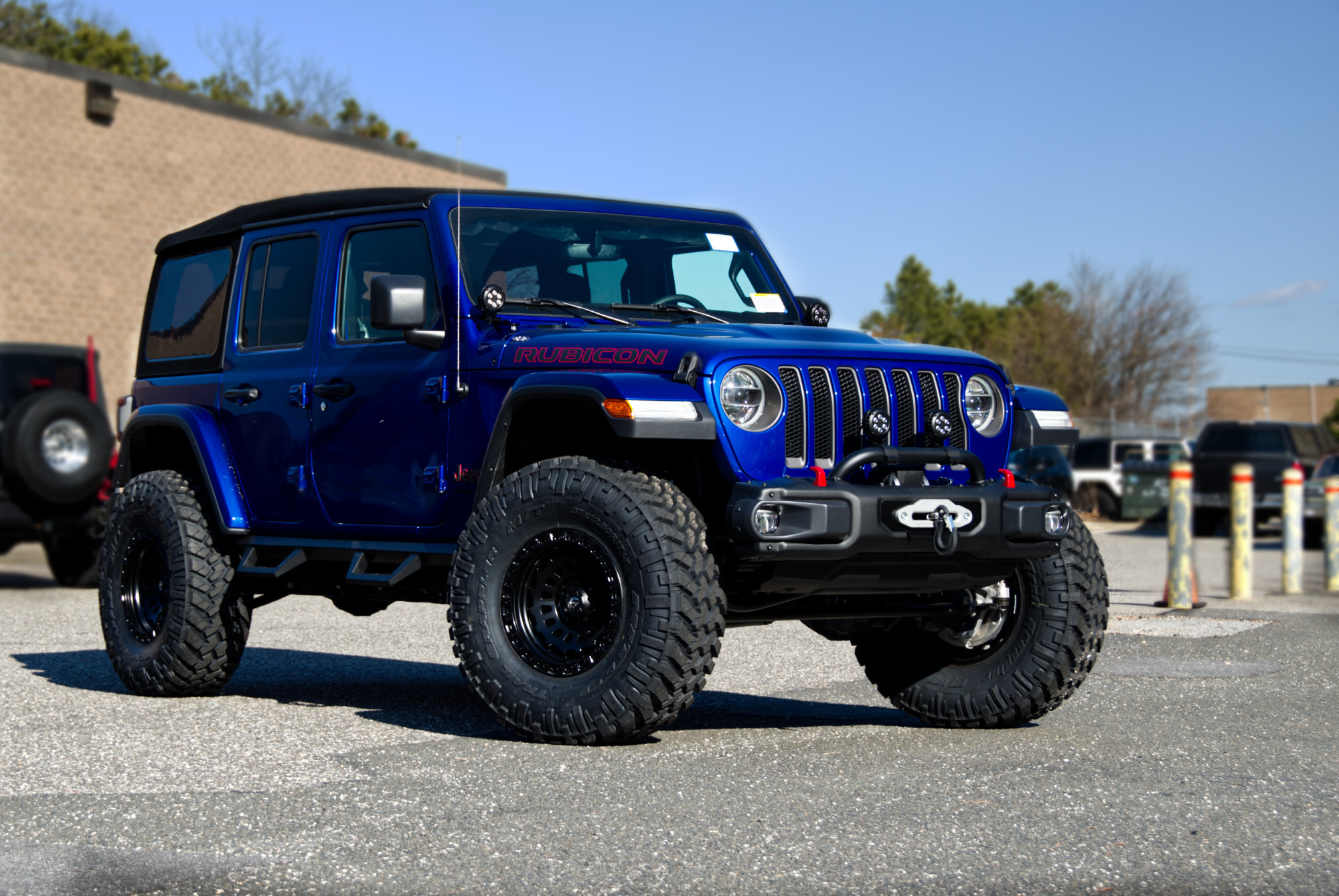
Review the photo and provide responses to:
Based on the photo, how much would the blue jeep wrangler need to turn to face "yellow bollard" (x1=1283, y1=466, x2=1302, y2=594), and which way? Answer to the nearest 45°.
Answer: approximately 90° to its left

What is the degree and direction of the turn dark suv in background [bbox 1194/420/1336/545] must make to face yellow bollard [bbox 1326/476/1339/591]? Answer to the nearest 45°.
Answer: approximately 135° to its right

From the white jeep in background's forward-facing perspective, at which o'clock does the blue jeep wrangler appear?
The blue jeep wrangler is roughly at 3 o'clock from the white jeep in background.

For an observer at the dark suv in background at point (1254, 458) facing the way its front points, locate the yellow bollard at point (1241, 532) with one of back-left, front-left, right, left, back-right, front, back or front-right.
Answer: back-right

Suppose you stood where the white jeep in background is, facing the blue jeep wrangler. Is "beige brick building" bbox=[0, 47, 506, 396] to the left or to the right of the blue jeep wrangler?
right

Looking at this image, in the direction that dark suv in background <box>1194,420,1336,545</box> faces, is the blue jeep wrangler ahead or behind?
behind

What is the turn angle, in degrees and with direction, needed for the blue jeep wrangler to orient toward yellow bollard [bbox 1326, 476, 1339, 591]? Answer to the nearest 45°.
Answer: approximately 90° to its left
